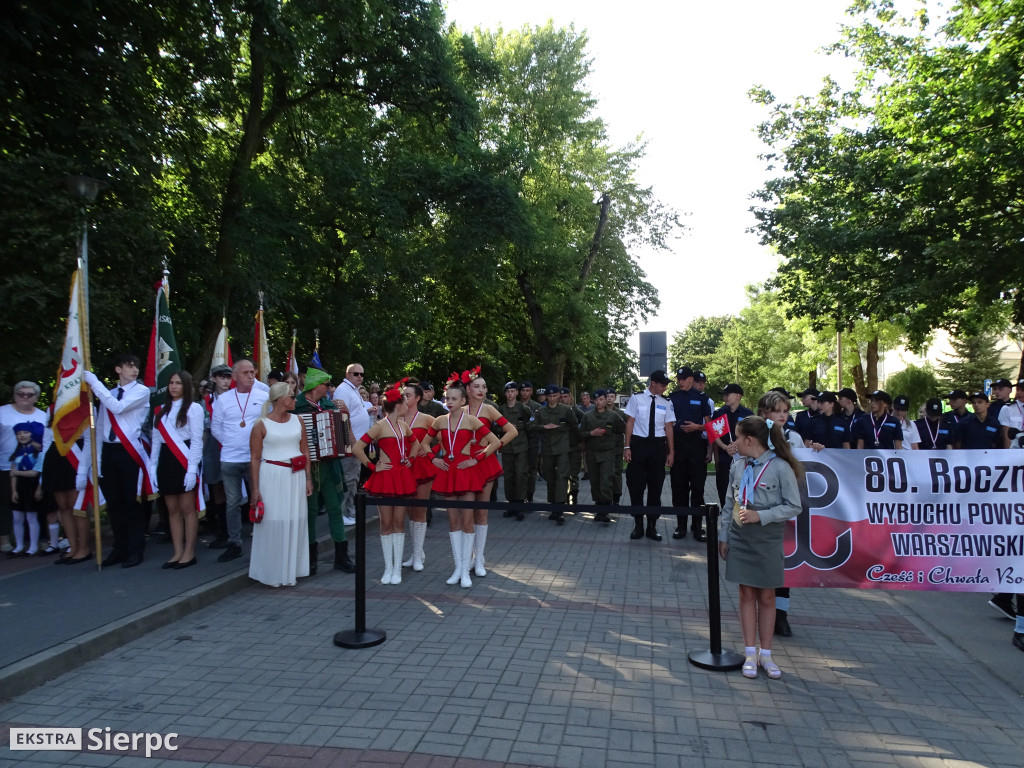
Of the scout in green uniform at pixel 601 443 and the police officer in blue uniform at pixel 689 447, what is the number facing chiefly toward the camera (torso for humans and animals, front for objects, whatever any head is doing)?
2

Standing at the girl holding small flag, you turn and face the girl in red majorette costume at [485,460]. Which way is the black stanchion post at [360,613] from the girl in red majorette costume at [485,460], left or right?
left

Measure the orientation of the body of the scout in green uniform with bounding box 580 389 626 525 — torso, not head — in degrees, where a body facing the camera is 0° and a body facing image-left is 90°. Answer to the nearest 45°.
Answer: approximately 0°

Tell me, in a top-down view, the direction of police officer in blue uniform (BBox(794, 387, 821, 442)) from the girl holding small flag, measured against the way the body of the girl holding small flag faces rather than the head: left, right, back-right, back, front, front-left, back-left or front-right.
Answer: back-right

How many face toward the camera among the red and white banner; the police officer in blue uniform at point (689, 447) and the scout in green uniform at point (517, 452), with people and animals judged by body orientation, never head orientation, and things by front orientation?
3

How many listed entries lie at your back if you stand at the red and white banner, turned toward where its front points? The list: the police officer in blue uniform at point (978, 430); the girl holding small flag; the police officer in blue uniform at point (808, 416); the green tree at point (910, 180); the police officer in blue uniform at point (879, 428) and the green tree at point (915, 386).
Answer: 5

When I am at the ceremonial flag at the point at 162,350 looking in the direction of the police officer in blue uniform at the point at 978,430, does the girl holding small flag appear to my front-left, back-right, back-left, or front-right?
front-right

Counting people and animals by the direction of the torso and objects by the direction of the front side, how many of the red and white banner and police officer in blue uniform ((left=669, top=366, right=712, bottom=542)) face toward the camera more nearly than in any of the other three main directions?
2

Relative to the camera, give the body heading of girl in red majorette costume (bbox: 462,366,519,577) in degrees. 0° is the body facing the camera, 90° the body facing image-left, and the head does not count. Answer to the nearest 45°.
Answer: approximately 45°

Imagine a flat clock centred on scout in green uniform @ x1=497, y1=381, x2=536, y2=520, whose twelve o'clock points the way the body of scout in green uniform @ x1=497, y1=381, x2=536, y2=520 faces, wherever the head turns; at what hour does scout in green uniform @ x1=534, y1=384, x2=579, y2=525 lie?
scout in green uniform @ x1=534, y1=384, x2=579, y2=525 is roughly at 10 o'clock from scout in green uniform @ x1=497, y1=381, x2=536, y2=520.

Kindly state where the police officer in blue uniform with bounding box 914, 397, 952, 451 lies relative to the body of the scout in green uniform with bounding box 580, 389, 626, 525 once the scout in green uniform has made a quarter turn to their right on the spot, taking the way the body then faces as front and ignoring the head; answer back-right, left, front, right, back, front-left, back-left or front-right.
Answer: back

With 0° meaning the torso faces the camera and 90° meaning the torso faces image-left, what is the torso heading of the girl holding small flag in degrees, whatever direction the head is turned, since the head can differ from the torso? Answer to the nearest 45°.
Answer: approximately 45°

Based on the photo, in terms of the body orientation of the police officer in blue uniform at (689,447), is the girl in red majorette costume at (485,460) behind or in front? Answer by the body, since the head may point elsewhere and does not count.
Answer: in front

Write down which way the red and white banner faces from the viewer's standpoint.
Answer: facing the viewer

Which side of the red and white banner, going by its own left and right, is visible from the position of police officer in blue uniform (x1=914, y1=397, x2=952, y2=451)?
back

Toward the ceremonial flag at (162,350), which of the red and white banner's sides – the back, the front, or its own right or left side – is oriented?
right

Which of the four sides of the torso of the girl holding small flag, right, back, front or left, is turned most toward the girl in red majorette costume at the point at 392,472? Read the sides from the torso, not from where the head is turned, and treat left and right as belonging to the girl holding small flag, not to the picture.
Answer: right
